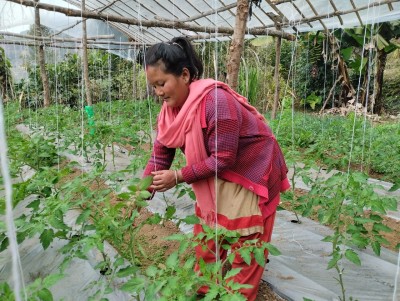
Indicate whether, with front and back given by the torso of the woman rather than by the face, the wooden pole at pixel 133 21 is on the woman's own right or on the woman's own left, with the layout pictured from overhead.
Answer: on the woman's own right

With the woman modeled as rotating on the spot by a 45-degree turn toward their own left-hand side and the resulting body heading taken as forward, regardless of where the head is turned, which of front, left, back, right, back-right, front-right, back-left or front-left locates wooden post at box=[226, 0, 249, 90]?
back

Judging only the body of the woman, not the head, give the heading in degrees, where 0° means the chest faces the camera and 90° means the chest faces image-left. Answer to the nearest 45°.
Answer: approximately 45°
